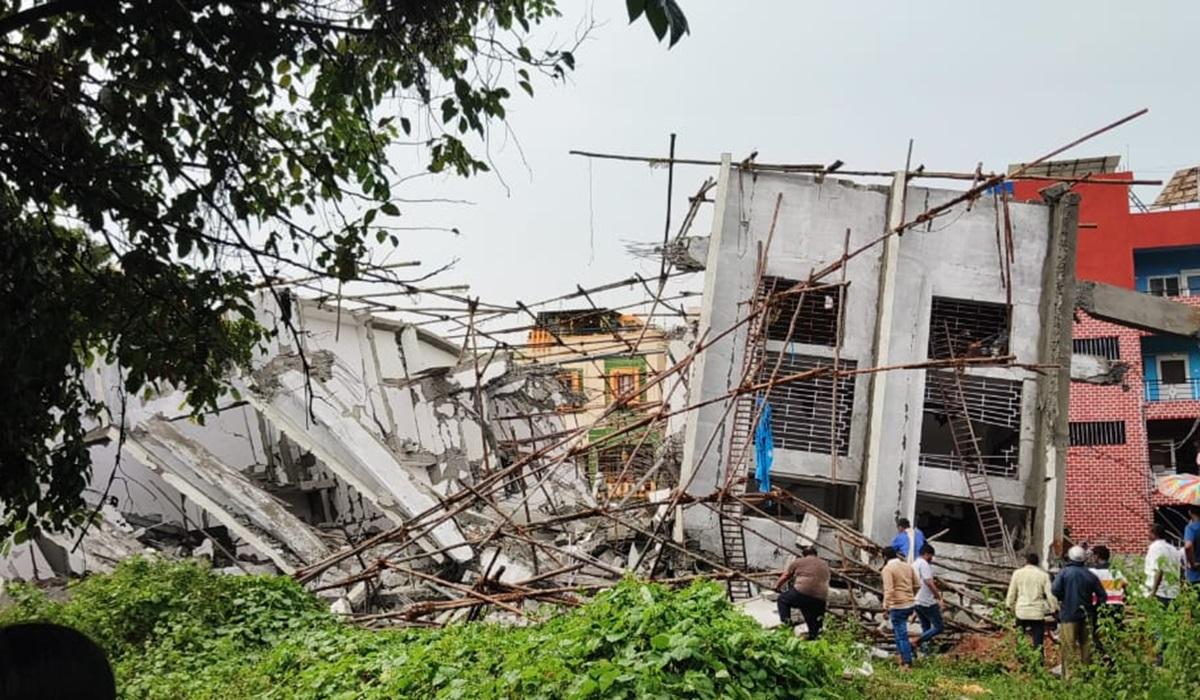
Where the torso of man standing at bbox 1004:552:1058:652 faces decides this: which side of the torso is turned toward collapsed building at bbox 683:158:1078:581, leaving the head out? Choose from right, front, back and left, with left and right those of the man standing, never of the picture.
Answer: front

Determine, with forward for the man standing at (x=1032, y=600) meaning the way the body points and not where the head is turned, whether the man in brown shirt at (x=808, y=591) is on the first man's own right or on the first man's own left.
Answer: on the first man's own left

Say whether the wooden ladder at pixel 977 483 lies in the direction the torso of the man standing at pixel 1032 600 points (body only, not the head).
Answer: yes

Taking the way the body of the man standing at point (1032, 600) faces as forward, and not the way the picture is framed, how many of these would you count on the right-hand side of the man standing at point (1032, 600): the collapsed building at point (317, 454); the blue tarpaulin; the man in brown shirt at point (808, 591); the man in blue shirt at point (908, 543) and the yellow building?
0

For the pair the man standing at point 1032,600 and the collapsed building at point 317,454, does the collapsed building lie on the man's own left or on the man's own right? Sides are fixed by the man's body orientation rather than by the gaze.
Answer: on the man's own left

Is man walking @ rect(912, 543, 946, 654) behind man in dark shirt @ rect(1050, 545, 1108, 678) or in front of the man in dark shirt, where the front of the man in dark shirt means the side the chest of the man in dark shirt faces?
in front

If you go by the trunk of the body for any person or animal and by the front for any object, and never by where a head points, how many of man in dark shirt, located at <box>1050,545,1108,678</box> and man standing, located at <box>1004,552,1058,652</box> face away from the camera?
2

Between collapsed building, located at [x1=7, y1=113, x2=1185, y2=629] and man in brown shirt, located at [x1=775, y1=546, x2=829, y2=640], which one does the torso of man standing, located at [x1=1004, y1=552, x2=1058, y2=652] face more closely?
the collapsed building

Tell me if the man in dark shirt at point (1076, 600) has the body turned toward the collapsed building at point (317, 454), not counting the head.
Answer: no

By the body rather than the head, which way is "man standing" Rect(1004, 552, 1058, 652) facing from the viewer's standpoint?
away from the camera

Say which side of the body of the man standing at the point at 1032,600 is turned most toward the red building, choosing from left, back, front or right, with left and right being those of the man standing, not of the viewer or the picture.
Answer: front

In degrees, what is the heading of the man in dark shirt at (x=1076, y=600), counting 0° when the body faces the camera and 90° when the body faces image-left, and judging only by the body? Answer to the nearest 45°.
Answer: approximately 180°

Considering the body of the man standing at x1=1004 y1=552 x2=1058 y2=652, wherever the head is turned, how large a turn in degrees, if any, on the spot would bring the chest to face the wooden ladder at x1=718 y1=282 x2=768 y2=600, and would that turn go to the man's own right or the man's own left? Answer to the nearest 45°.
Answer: approximately 45° to the man's own left

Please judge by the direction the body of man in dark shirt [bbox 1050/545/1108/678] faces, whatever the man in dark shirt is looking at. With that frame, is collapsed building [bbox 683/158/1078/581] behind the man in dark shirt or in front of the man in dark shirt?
in front

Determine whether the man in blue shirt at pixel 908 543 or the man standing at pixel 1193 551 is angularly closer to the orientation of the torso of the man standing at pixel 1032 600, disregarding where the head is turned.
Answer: the man in blue shirt

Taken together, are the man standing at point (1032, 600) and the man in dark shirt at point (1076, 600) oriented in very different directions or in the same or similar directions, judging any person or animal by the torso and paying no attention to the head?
same or similar directions
